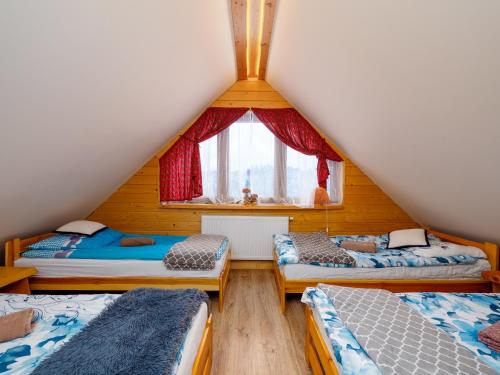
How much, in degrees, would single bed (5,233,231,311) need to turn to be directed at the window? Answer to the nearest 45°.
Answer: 0° — it already faces it

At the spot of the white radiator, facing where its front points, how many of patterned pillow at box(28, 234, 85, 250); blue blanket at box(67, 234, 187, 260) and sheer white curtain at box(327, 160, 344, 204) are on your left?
1

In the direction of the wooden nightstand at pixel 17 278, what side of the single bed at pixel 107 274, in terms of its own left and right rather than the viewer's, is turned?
back

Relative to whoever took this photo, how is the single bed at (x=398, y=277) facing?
facing to the left of the viewer

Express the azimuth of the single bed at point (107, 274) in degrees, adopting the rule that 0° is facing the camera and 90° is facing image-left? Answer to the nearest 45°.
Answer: approximately 270°

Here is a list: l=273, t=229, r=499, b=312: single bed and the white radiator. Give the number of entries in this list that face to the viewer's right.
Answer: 0

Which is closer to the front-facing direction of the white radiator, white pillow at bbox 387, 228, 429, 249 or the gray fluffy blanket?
the gray fluffy blanket

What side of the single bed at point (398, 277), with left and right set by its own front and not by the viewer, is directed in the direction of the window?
front

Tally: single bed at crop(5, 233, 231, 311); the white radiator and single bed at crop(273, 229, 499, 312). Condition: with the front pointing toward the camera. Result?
1

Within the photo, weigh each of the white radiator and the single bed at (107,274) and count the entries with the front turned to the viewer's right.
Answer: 1
